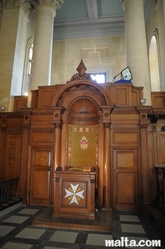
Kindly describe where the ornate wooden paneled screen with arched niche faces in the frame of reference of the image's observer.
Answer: facing the viewer

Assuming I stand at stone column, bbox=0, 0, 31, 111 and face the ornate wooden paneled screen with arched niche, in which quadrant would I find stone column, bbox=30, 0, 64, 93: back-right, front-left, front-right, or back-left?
front-left
